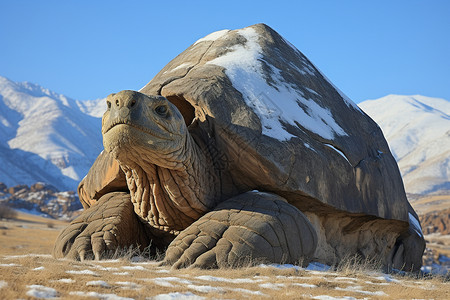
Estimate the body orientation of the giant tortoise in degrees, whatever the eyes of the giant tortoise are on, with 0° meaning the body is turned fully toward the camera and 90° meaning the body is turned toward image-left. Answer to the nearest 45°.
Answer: approximately 45°
